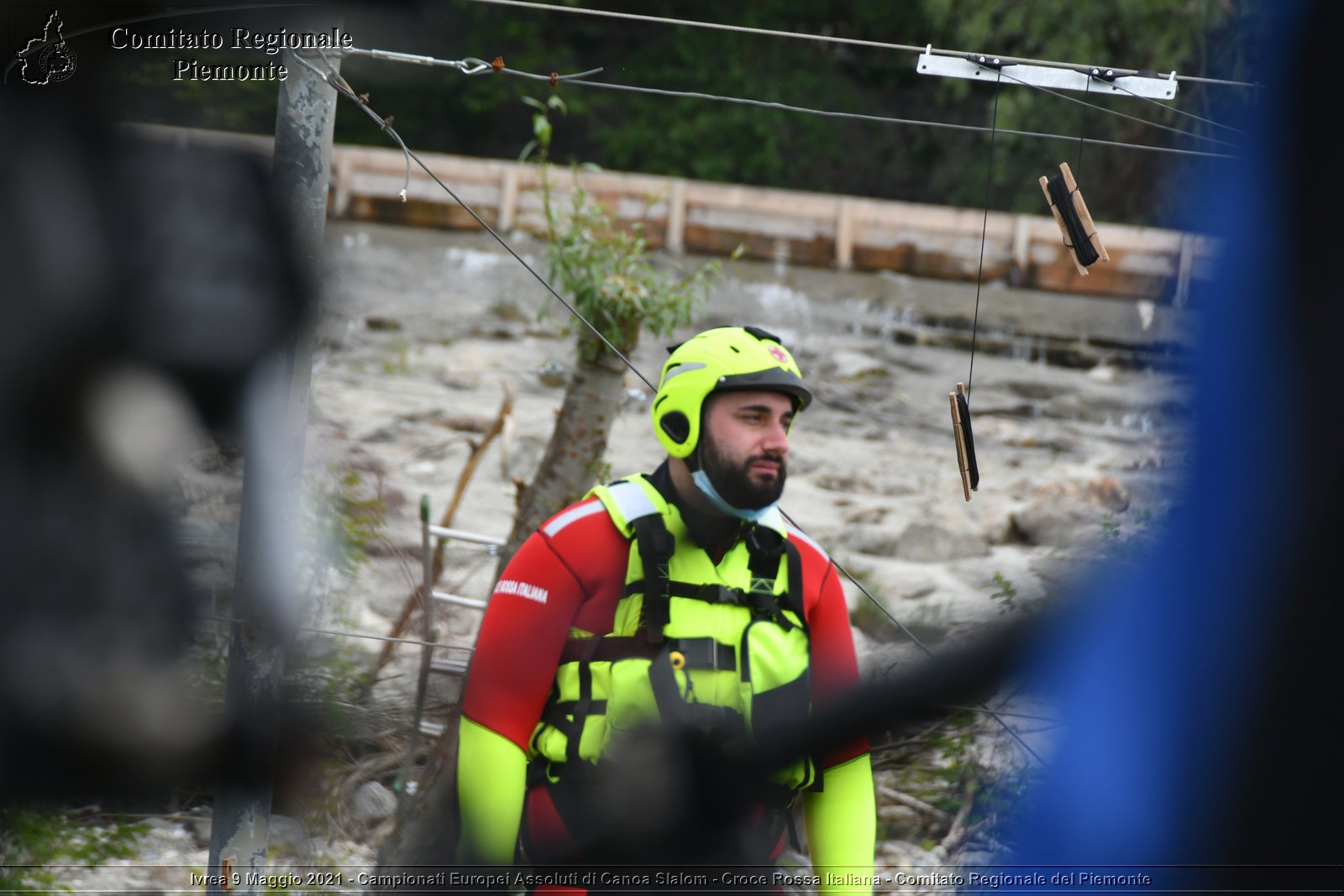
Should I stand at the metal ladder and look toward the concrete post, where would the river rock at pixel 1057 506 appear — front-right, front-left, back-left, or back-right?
back-left

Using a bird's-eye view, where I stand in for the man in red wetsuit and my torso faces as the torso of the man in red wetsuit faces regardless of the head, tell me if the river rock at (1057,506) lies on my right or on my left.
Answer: on my left

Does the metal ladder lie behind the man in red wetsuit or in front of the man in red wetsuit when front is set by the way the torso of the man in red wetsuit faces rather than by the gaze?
behind

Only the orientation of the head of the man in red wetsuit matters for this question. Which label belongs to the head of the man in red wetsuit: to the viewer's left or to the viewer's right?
to the viewer's right

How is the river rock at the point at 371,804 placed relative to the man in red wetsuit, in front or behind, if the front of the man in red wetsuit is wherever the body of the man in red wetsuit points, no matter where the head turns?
behind

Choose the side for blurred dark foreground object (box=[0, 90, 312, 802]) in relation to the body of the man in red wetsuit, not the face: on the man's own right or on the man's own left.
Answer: on the man's own right

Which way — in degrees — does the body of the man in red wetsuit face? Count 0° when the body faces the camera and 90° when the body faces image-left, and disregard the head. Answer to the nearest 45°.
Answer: approximately 315°
